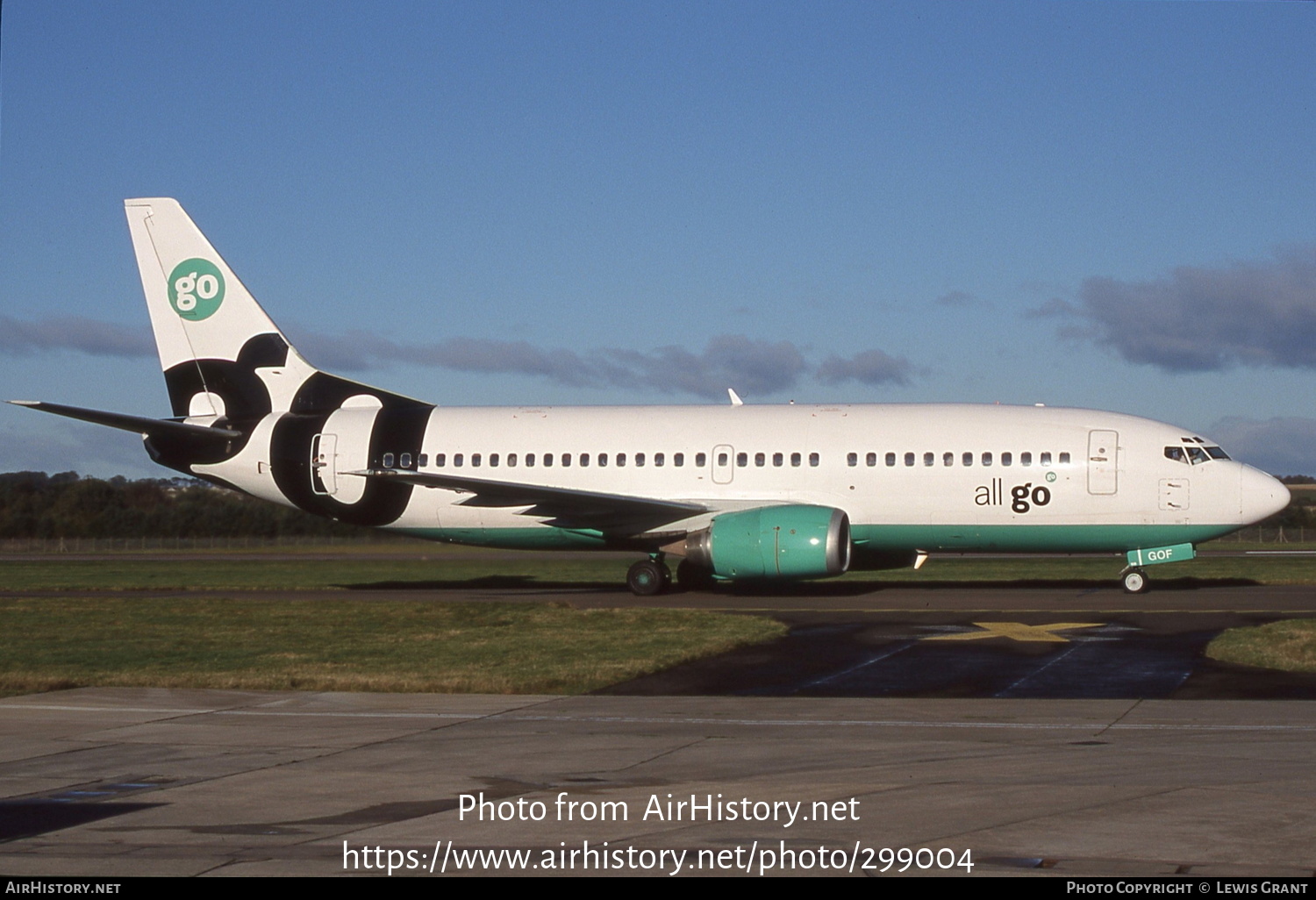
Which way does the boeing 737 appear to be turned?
to the viewer's right
